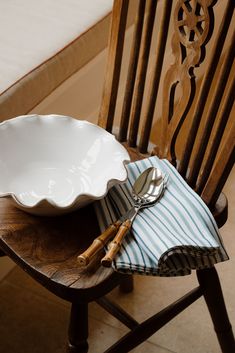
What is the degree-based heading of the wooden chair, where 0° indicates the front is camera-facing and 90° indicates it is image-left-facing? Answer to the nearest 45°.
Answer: approximately 45°
